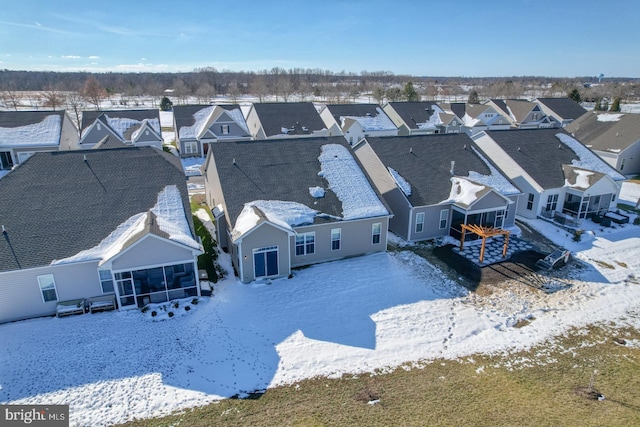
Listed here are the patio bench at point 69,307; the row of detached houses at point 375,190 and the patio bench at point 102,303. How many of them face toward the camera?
2

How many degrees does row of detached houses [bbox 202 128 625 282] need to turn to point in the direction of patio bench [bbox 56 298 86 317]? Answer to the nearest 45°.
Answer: approximately 90° to its left

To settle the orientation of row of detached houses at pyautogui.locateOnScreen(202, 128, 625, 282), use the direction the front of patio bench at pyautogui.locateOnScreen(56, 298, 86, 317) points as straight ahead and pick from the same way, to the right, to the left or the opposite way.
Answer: the opposite way

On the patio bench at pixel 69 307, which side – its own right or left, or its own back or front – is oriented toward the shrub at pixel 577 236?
left

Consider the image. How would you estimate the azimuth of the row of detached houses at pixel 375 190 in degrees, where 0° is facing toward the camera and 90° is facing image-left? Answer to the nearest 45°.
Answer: approximately 135°

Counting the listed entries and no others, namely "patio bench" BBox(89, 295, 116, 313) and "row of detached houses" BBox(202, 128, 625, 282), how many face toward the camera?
1

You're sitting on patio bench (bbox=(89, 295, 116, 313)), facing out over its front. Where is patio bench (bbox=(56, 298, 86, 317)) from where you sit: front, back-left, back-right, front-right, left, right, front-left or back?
right

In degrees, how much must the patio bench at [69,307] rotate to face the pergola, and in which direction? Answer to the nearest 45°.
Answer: approximately 90° to its left

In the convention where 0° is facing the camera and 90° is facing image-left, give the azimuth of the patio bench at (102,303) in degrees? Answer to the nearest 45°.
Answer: approximately 0°

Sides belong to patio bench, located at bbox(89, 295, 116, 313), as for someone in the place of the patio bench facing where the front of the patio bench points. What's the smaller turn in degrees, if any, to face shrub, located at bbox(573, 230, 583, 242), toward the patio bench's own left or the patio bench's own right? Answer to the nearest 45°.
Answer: approximately 90° to the patio bench's own left

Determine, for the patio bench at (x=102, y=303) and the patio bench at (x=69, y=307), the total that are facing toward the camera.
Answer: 2
